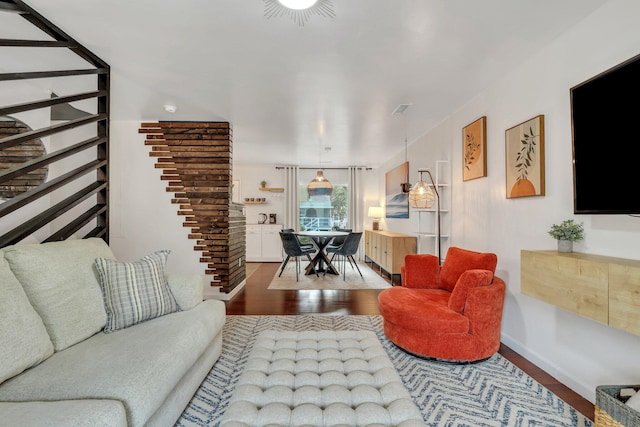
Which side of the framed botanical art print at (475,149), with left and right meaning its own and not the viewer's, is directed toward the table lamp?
right

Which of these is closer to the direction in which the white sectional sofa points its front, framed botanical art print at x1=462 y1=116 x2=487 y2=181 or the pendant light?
the framed botanical art print

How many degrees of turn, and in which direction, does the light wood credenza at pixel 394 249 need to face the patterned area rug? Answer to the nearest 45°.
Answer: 0° — it already faces it

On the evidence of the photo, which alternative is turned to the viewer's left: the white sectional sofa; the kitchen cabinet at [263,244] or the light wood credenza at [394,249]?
the light wood credenza

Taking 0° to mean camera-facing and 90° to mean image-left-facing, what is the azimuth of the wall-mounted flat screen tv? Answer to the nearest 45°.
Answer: approximately 45°

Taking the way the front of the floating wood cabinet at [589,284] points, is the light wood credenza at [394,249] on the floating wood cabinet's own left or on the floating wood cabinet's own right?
on the floating wood cabinet's own right

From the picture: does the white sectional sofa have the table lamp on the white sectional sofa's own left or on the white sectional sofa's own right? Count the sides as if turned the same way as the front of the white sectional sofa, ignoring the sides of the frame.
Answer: on the white sectional sofa's own left

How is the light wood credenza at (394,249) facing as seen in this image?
to the viewer's left

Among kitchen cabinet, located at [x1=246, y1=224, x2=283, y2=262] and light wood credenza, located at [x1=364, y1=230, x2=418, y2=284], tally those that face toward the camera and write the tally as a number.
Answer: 1

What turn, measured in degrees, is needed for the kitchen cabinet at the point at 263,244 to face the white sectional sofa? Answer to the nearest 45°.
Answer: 0° — it already faces it

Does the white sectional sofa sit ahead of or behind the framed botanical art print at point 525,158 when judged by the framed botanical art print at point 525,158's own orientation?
ahead

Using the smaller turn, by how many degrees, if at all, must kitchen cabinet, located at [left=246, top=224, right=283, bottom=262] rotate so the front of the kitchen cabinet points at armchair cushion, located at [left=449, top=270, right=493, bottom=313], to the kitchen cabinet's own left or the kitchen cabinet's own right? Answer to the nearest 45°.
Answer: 0° — it already faces it

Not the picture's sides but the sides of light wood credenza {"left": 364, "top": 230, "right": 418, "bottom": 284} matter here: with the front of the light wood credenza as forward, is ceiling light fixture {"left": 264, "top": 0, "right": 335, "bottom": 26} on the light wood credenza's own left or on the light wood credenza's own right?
on the light wood credenza's own left
